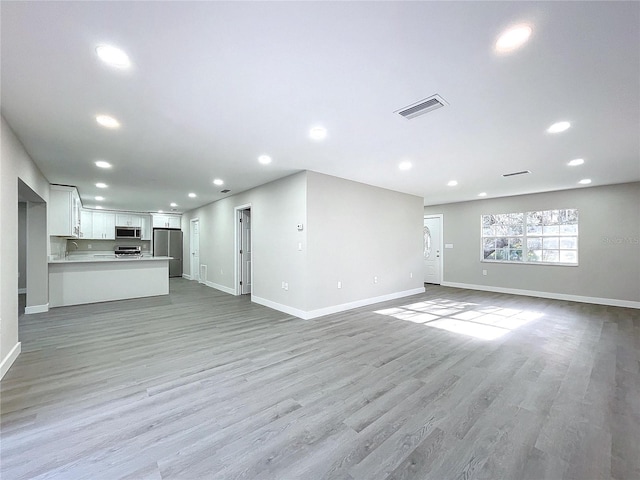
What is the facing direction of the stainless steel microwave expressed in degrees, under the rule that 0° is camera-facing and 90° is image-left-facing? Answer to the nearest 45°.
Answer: approximately 0°

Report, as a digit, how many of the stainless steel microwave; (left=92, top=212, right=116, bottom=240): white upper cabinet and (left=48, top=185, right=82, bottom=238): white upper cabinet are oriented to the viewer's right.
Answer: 1

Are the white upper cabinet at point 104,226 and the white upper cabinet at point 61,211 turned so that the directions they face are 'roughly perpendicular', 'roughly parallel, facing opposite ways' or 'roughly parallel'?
roughly perpendicular

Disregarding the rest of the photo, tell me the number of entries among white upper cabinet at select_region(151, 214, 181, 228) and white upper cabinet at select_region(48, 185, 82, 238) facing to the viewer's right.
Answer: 1

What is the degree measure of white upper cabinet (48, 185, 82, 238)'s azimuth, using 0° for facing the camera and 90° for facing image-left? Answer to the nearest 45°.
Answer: approximately 270°

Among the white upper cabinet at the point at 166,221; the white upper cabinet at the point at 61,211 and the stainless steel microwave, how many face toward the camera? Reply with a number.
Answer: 2

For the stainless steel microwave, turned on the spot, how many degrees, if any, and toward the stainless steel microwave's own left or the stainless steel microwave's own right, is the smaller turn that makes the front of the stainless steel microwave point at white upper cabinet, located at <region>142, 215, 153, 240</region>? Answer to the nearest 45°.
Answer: approximately 135° to the stainless steel microwave's own left

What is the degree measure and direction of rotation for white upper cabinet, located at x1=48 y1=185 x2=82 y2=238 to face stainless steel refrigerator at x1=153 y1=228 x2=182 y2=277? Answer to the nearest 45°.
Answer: approximately 45° to its left

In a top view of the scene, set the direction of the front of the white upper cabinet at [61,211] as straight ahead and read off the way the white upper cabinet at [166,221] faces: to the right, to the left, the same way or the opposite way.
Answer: to the right
